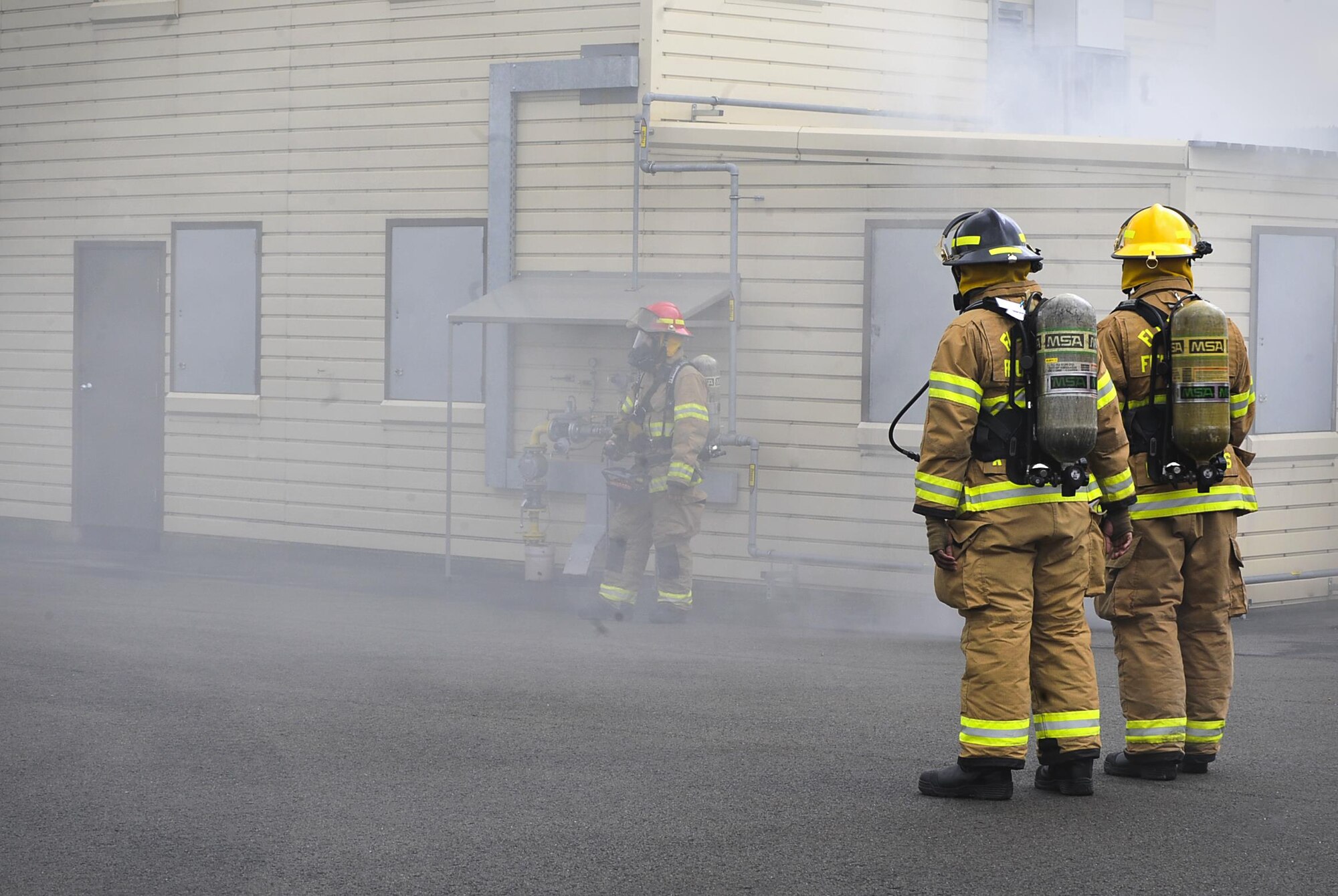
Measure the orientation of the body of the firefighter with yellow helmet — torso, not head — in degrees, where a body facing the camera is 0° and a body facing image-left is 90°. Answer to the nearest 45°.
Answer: approximately 135°

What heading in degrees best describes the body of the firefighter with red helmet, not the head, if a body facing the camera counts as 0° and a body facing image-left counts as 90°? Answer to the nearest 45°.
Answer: approximately 45°

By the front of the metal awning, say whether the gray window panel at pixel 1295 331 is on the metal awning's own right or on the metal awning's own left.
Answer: on the metal awning's own left

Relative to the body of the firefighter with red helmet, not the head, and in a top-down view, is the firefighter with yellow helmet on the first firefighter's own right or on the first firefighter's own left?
on the first firefighter's own left

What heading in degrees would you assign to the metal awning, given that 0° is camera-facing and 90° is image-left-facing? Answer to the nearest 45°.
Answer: approximately 0°

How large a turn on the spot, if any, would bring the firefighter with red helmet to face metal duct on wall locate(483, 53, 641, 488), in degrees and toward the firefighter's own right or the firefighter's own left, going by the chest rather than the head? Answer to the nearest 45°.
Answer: approximately 90° to the firefighter's own right

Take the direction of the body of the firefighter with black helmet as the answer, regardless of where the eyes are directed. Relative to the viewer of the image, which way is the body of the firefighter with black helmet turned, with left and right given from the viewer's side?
facing away from the viewer and to the left of the viewer
